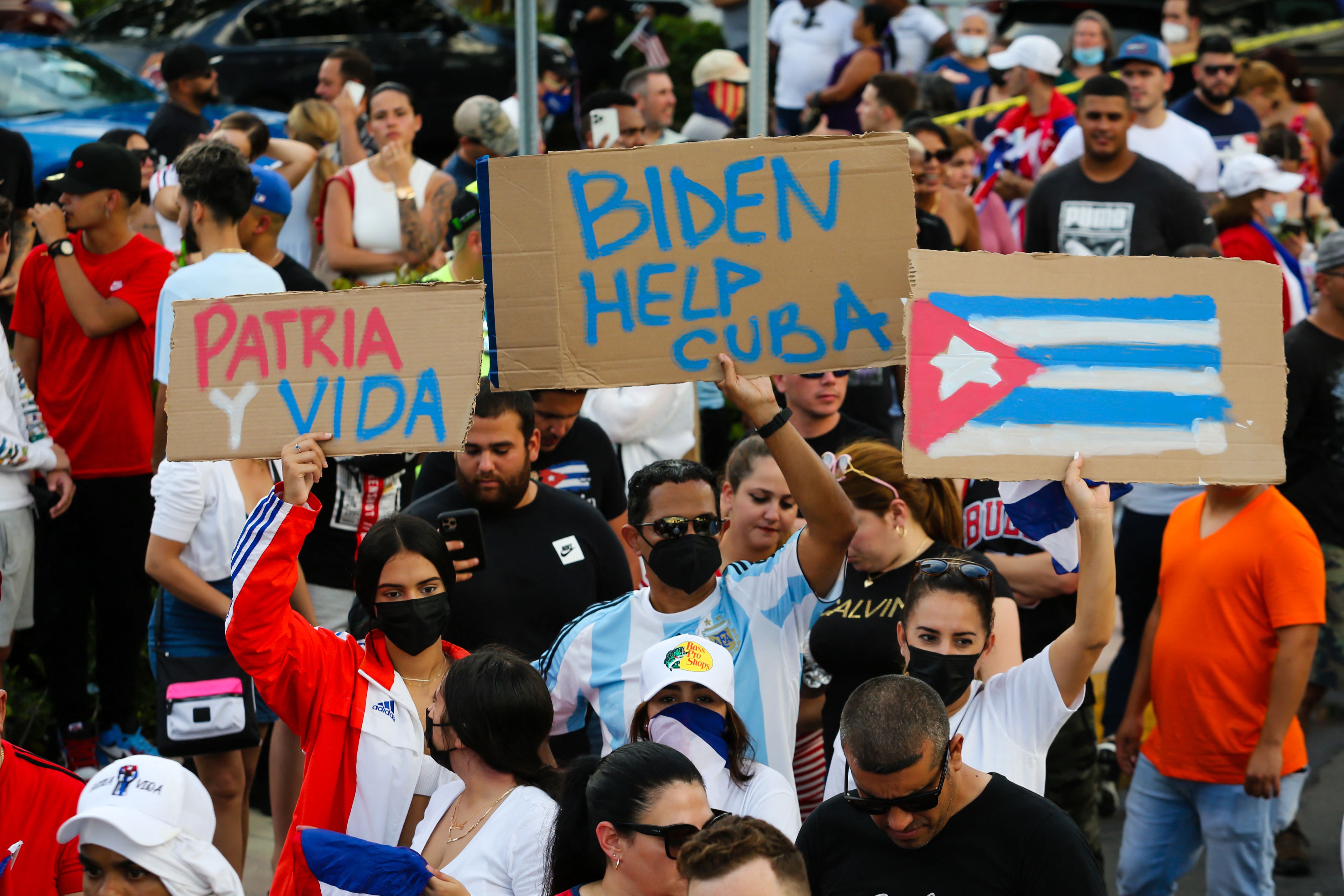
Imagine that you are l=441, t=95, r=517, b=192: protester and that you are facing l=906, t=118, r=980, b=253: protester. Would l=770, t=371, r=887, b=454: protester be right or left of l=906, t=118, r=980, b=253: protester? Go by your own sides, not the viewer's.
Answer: right

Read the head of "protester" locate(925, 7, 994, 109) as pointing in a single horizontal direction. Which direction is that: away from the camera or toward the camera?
toward the camera

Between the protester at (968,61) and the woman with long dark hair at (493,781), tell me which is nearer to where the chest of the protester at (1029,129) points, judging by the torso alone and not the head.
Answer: the woman with long dark hair

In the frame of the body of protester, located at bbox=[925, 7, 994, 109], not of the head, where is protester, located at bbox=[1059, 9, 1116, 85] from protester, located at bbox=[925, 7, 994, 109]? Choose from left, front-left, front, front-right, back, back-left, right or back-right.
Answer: front-left

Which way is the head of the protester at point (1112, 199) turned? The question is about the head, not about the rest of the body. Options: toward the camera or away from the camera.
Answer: toward the camera

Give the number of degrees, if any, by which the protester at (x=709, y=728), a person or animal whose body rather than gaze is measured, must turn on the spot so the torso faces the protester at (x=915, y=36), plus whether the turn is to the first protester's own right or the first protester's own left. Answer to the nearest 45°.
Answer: approximately 180°

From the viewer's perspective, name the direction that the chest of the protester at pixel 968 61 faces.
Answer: toward the camera

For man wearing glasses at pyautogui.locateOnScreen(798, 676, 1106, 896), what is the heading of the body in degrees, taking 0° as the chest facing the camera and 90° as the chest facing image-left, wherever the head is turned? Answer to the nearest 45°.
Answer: approximately 45°

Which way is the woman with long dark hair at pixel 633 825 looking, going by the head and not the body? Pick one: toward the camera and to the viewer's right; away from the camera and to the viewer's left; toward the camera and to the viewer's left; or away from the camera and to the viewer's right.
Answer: toward the camera and to the viewer's right

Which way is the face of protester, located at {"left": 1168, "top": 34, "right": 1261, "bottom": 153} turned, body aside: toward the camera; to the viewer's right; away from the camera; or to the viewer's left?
toward the camera

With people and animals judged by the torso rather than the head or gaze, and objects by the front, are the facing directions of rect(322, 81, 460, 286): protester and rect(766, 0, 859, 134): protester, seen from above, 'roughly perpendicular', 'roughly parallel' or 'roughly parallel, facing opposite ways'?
roughly parallel

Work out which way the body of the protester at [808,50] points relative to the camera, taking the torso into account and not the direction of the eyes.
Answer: toward the camera

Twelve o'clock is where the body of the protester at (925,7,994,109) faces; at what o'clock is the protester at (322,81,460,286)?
the protester at (322,81,460,286) is roughly at 1 o'clock from the protester at (925,7,994,109).

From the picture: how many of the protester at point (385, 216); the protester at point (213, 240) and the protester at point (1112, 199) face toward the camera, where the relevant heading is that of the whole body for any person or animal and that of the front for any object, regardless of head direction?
2

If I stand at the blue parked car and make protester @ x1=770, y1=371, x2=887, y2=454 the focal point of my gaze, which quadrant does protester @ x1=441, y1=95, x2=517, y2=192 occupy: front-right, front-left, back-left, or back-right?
front-left

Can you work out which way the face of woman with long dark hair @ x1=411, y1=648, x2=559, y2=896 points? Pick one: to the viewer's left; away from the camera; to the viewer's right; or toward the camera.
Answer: to the viewer's left

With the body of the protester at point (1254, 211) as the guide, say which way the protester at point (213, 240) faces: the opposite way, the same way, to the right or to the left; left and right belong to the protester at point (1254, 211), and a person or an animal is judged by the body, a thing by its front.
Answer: the opposite way
